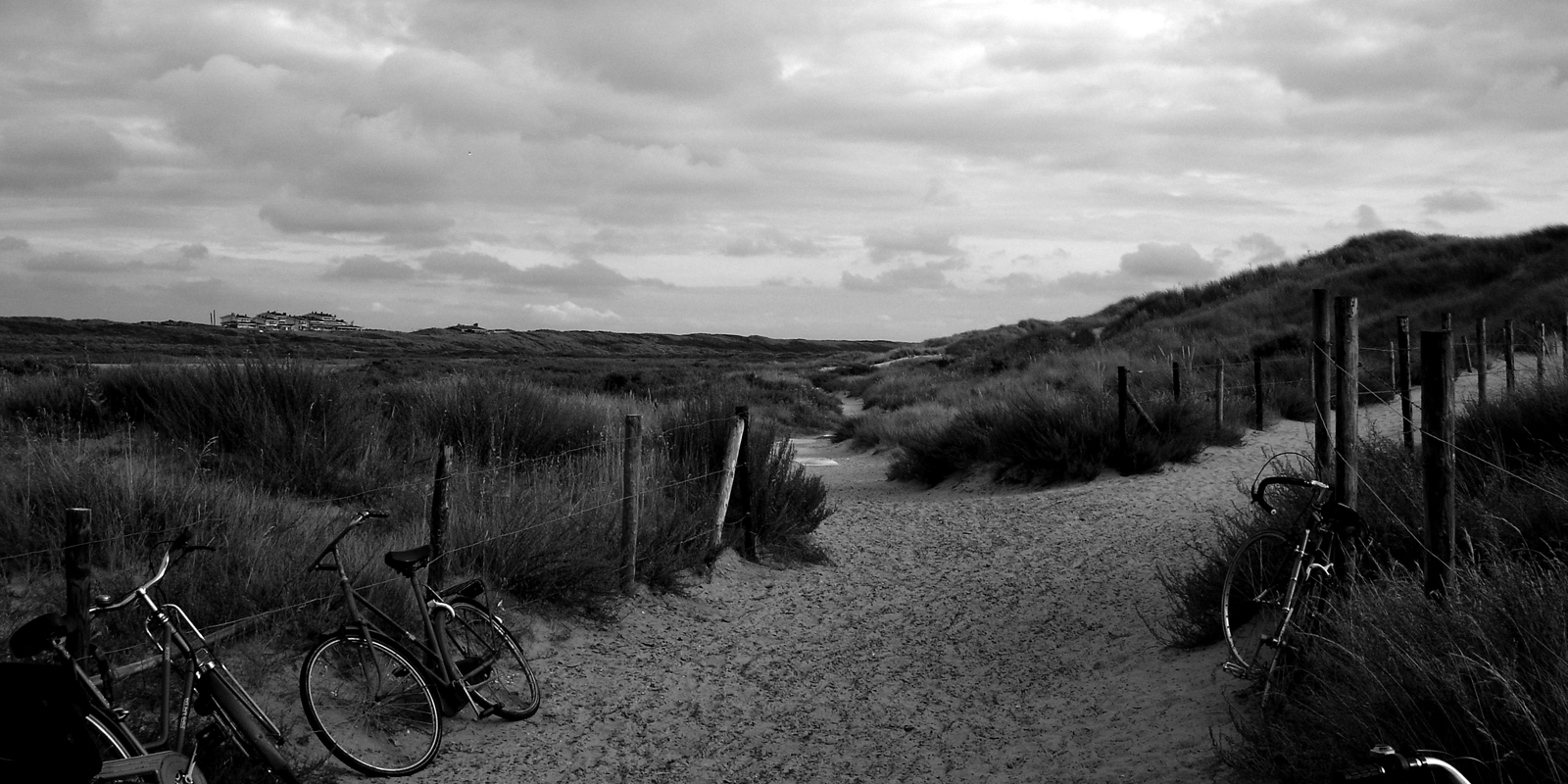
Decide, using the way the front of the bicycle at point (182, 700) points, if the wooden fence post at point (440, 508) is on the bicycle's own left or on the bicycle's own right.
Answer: on the bicycle's own left

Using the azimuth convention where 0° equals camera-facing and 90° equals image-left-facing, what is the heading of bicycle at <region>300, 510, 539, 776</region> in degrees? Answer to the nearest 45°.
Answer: approximately 45°

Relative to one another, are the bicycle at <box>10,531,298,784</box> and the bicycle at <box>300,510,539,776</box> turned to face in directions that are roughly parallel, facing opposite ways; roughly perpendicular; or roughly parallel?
roughly perpendicular

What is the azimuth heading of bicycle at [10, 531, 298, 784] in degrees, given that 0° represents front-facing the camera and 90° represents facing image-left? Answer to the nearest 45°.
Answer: approximately 315°

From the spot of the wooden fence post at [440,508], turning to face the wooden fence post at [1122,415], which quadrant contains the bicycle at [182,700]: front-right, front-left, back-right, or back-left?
back-right

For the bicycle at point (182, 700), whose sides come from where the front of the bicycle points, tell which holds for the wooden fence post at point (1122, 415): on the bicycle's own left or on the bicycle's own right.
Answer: on the bicycle's own left

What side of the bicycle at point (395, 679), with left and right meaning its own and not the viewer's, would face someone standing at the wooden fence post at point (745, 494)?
back

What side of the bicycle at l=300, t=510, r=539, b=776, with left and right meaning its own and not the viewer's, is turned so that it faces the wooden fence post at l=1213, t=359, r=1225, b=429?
back

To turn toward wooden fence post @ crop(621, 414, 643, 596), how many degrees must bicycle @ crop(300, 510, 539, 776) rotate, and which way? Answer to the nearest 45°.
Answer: approximately 180°
